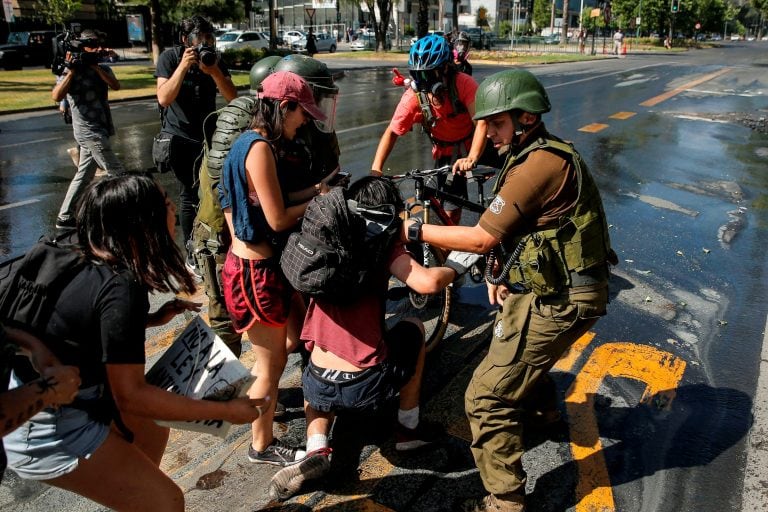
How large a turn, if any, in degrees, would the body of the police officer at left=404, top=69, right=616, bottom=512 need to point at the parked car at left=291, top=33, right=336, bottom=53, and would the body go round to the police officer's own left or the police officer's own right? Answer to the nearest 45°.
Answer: approximately 90° to the police officer's own right

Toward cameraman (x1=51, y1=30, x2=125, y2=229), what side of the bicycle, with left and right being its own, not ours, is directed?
right

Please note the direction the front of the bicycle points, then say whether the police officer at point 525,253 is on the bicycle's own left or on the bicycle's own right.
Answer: on the bicycle's own left

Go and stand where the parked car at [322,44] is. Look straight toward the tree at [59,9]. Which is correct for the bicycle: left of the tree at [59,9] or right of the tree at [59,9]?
left

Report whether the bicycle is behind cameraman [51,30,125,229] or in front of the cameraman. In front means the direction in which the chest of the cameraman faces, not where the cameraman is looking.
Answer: in front

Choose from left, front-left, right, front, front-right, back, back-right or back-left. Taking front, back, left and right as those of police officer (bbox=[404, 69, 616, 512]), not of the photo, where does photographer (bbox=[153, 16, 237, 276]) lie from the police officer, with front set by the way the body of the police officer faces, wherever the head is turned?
front-right

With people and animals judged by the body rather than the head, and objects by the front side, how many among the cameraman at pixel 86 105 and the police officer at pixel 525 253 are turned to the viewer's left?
1

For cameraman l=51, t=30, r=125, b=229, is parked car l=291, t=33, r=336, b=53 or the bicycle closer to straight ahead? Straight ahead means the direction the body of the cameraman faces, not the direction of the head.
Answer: the bicycle

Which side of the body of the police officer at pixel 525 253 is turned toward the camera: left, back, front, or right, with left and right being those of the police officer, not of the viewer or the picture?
left
